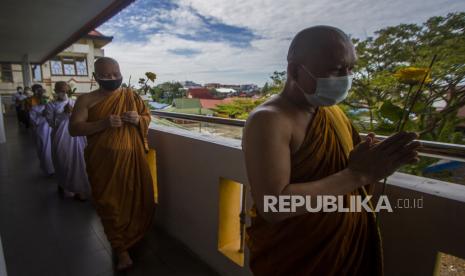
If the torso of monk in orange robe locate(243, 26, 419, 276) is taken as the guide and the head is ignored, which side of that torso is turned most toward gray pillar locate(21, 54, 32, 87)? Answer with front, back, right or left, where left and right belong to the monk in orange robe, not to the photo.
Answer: back

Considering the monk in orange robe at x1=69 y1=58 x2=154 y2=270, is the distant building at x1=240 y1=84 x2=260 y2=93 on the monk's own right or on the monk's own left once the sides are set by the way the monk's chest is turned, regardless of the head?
on the monk's own left

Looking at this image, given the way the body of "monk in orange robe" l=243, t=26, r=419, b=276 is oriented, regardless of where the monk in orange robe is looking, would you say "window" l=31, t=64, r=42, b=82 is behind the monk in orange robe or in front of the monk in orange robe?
behind

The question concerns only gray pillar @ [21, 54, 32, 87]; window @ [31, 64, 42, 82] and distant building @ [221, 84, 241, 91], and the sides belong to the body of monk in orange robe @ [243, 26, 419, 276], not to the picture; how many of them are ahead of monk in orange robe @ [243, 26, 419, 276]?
0

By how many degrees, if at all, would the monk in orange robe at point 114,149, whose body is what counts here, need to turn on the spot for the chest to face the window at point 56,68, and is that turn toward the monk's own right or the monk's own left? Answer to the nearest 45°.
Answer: approximately 180°

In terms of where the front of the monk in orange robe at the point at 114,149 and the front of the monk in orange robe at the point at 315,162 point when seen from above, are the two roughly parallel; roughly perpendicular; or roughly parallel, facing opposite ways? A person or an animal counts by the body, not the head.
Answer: roughly parallel

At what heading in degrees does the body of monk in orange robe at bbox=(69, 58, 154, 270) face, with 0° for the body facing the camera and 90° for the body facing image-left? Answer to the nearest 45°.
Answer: approximately 0°

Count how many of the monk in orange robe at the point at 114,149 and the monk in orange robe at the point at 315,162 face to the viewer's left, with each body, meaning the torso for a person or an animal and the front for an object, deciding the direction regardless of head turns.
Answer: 0

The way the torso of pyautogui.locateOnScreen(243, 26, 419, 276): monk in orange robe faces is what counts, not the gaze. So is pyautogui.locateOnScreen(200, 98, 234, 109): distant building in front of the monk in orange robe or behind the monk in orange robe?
behind

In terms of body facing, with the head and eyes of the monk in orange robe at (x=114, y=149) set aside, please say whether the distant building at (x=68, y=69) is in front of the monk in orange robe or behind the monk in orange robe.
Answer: behind

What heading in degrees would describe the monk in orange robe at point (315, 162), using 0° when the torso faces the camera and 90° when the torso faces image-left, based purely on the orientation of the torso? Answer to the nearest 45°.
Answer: approximately 315°

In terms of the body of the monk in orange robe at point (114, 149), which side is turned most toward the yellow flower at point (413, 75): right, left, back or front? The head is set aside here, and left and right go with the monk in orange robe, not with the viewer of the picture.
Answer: front
